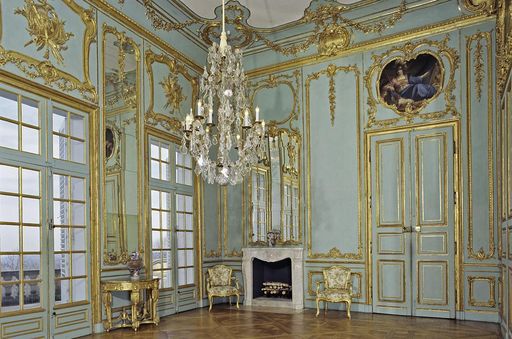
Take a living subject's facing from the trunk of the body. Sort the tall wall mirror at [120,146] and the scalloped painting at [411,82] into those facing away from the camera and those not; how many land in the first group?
0

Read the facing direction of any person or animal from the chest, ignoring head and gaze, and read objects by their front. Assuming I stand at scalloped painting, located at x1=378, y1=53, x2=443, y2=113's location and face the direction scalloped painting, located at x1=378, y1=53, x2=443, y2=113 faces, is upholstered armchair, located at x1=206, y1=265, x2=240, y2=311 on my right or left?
on my right

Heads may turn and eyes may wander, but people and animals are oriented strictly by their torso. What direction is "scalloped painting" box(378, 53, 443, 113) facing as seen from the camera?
toward the camera

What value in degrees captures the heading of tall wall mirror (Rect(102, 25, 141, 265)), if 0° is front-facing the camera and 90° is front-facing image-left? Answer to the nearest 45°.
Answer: approximately 315°

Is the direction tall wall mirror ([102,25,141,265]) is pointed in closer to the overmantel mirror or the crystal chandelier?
the crystal chandelier

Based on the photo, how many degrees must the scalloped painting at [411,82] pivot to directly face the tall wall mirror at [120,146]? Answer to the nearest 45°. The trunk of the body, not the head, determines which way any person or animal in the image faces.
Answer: approximately 45° to its right
